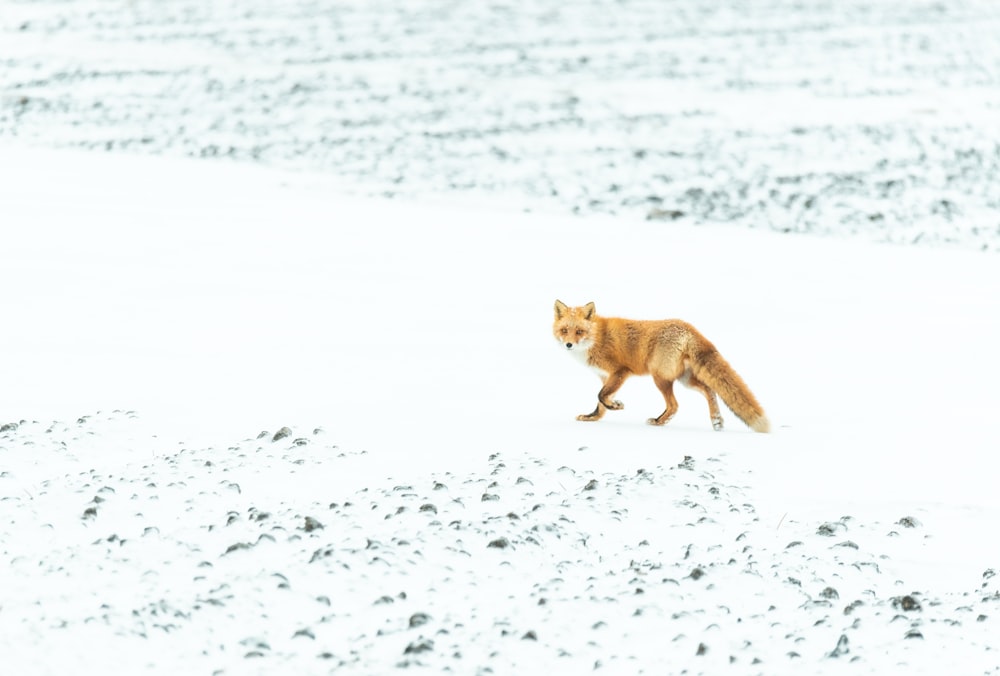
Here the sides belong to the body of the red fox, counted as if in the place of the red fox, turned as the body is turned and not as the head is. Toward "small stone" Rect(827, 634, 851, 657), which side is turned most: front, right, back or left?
left

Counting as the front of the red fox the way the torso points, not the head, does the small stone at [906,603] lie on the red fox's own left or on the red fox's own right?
on the red fox's own left

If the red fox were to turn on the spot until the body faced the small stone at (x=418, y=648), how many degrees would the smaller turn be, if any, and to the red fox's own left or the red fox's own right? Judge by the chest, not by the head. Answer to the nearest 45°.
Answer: approximately 90° to the red fox's own left

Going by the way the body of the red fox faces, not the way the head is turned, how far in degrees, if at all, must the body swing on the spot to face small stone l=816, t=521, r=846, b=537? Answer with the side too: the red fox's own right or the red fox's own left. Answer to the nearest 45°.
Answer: approximately 90° to the red fox's own left

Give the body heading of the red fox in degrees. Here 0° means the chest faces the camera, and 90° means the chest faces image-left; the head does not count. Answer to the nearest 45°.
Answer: approximately 90°

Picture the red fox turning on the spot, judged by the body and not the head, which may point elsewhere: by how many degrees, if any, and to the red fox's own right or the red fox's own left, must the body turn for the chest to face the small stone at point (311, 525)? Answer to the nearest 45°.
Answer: approximately 45° to the red fox's own left
